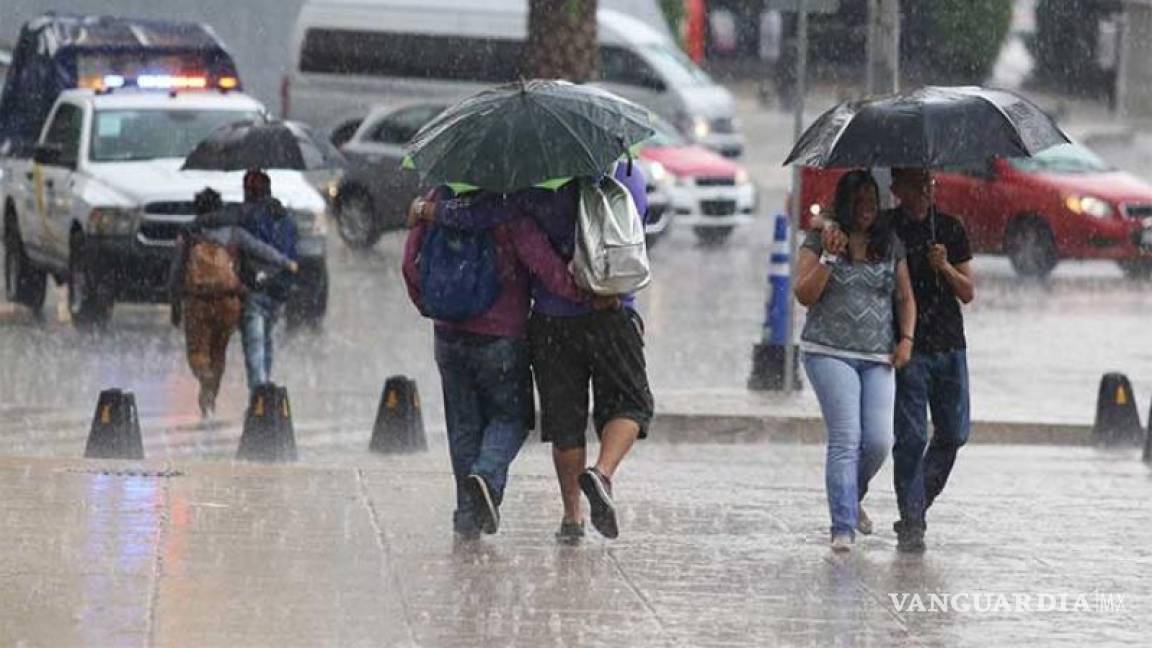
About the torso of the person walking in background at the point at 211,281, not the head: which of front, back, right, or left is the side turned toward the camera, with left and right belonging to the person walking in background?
back

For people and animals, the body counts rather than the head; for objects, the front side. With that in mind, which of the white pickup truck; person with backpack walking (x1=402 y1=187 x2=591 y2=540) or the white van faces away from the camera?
the person with backpack walking

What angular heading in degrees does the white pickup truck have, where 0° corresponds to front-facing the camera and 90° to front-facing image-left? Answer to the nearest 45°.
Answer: approximately 315°

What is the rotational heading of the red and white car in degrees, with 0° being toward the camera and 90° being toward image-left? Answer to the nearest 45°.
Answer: approximately 315°

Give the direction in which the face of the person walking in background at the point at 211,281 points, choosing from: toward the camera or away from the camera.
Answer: away from the camera

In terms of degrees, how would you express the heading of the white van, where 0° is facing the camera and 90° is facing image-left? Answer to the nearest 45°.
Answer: approximately 315°

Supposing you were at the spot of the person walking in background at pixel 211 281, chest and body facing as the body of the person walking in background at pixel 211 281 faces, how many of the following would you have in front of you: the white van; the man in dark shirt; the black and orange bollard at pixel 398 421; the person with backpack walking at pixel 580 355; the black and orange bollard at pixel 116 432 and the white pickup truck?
2

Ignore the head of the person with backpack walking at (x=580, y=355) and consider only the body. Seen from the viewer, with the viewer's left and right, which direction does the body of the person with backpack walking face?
facing away from the viewer

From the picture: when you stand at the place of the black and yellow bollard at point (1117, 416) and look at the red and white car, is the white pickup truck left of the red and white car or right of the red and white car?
left

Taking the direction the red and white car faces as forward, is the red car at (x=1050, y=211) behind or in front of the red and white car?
in front

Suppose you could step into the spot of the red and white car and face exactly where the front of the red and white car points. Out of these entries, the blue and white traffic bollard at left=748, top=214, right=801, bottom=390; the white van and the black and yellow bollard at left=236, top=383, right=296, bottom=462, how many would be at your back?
1

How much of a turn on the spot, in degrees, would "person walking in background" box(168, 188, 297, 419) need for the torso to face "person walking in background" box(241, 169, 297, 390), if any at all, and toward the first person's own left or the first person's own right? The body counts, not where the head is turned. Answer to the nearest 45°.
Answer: approximately 90° to the first person's own right

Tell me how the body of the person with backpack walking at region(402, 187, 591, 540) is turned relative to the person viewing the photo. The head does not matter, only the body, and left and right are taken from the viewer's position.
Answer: facing away from the viewer
